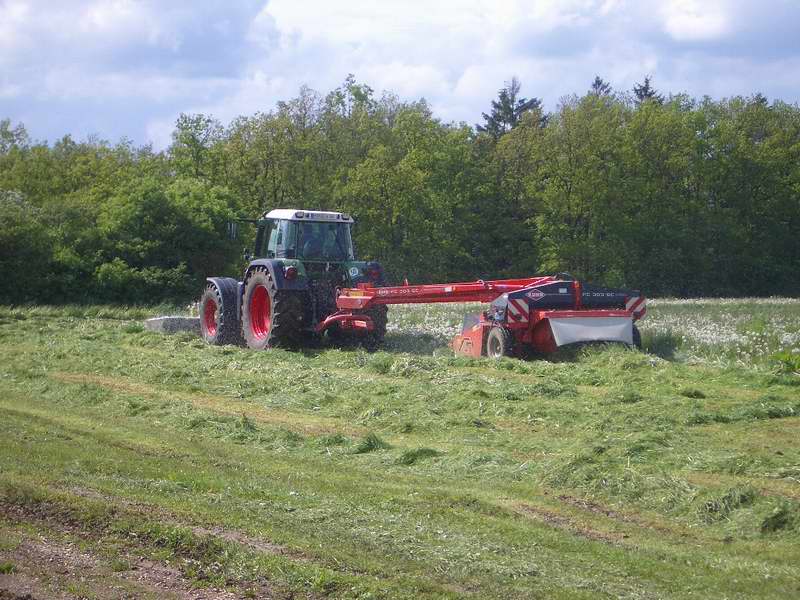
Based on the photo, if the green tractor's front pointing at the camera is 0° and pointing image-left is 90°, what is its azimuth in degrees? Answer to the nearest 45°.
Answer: approximately 135°
